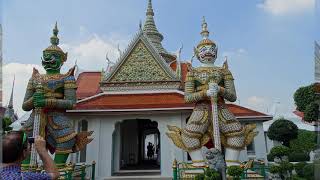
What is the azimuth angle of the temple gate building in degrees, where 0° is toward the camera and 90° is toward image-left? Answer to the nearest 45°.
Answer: approximately 0°

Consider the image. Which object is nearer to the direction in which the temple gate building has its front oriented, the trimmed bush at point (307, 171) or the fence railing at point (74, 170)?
the fence railing

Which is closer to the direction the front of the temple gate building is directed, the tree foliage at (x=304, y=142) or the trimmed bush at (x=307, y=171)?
the trimmed bush

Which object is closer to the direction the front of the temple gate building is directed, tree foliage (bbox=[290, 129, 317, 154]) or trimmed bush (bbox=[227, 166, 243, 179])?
the trimmed bush

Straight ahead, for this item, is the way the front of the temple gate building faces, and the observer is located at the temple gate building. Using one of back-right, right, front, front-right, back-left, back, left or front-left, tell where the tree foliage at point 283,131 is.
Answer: back-left

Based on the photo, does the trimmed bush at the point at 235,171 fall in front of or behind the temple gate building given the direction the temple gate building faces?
in front

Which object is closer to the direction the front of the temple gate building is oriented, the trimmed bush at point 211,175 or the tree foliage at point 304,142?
the trimmed bush

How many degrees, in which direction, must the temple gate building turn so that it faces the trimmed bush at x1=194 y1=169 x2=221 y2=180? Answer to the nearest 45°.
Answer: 0° — it already faces it

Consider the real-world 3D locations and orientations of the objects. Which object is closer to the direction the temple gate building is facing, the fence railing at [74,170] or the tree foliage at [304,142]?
the fence railing

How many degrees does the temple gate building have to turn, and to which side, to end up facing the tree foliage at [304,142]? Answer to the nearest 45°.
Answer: approximately 135° to its left

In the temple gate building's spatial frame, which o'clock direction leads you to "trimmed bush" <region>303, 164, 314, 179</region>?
The trimmed bush is roughly at 9 o'clock from the temple gate building.

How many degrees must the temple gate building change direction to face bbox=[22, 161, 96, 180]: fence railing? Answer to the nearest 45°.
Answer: approximately 45° to its right

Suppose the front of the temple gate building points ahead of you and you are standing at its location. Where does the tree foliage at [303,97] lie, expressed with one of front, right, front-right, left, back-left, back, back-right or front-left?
back-left
